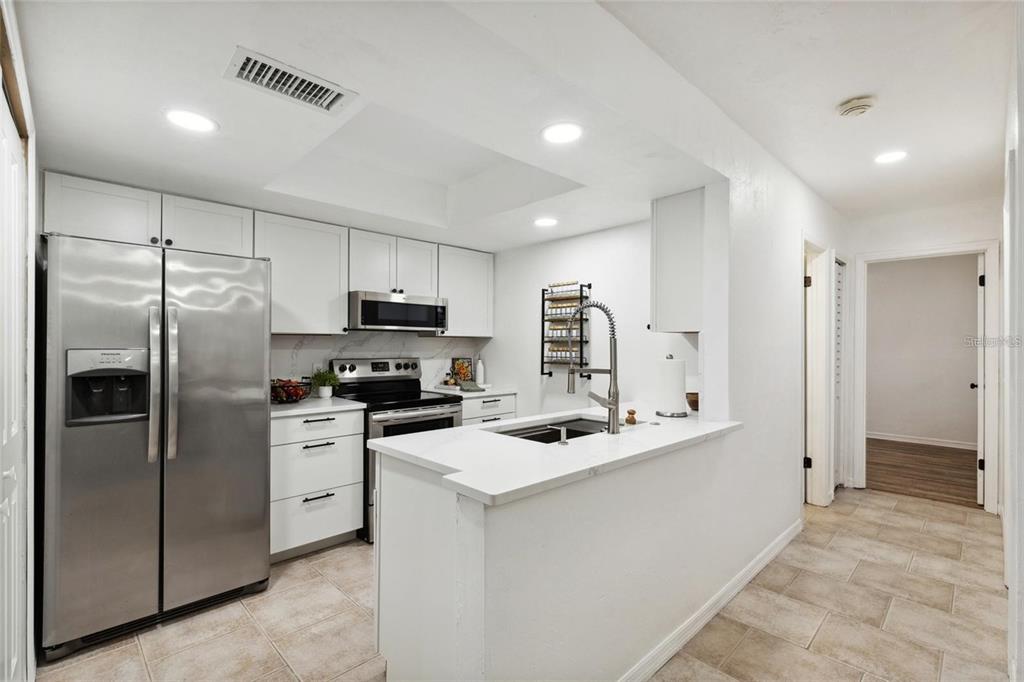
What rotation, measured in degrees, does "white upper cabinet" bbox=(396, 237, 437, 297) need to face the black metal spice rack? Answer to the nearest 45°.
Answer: approximately 45° to its left

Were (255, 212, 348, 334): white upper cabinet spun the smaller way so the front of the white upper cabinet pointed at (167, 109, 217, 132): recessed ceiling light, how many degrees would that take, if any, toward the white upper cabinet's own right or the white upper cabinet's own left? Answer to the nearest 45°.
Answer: approximately 45° to the white upper cabinet's own right

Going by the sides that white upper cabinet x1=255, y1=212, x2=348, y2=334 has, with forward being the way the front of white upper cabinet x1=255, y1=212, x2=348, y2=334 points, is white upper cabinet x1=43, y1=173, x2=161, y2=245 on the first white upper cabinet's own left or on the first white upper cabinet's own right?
on the first white upper cabinet's own right

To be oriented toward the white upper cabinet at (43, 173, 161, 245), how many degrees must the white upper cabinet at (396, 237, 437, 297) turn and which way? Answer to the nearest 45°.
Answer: approximately 90° to its right

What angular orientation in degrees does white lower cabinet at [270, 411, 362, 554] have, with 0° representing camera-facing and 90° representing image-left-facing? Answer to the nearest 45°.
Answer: approximately 315°
